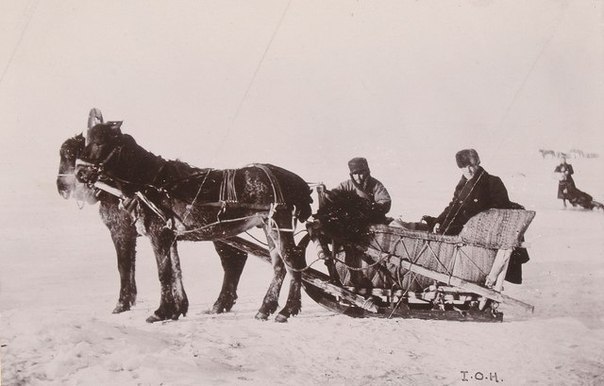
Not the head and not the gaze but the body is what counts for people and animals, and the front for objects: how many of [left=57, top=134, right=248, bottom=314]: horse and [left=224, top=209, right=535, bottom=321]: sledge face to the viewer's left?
2

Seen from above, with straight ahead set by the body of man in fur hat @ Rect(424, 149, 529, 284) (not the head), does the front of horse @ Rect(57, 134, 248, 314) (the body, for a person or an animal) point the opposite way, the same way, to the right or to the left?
the same way

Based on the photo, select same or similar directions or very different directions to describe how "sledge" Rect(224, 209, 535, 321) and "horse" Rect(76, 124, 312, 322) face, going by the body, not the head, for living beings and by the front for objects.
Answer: same or similar directions

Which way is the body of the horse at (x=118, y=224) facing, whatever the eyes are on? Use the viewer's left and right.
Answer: facing to the left of the viewer

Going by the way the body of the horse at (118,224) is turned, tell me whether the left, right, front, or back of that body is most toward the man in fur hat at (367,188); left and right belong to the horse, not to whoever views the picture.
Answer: back

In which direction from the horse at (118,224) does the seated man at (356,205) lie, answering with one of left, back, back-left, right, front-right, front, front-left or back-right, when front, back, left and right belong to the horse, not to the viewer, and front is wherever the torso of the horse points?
back

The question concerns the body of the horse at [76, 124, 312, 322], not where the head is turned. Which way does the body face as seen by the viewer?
to the viewer's left

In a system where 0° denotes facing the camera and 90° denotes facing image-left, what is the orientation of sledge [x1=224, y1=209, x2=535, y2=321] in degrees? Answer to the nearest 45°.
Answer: approximately 90°

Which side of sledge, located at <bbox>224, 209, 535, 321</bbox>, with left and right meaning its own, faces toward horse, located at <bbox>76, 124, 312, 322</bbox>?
front

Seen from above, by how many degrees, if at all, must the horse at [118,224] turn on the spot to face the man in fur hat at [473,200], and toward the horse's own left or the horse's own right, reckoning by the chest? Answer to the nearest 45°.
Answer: approximately 180°

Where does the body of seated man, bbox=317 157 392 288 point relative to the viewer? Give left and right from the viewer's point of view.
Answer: facing the viewer and to the left of the viewer

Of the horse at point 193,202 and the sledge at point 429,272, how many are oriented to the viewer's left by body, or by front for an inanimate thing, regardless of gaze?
2

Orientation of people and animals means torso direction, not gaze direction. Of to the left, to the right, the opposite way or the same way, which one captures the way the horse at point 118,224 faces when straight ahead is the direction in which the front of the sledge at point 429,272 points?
the same way

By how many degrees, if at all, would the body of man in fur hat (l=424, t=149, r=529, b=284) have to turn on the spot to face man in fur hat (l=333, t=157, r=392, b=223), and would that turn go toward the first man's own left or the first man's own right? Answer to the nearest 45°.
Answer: approximately 45° to the first man's own right

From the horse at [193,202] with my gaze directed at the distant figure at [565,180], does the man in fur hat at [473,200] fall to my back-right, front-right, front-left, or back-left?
front-right
